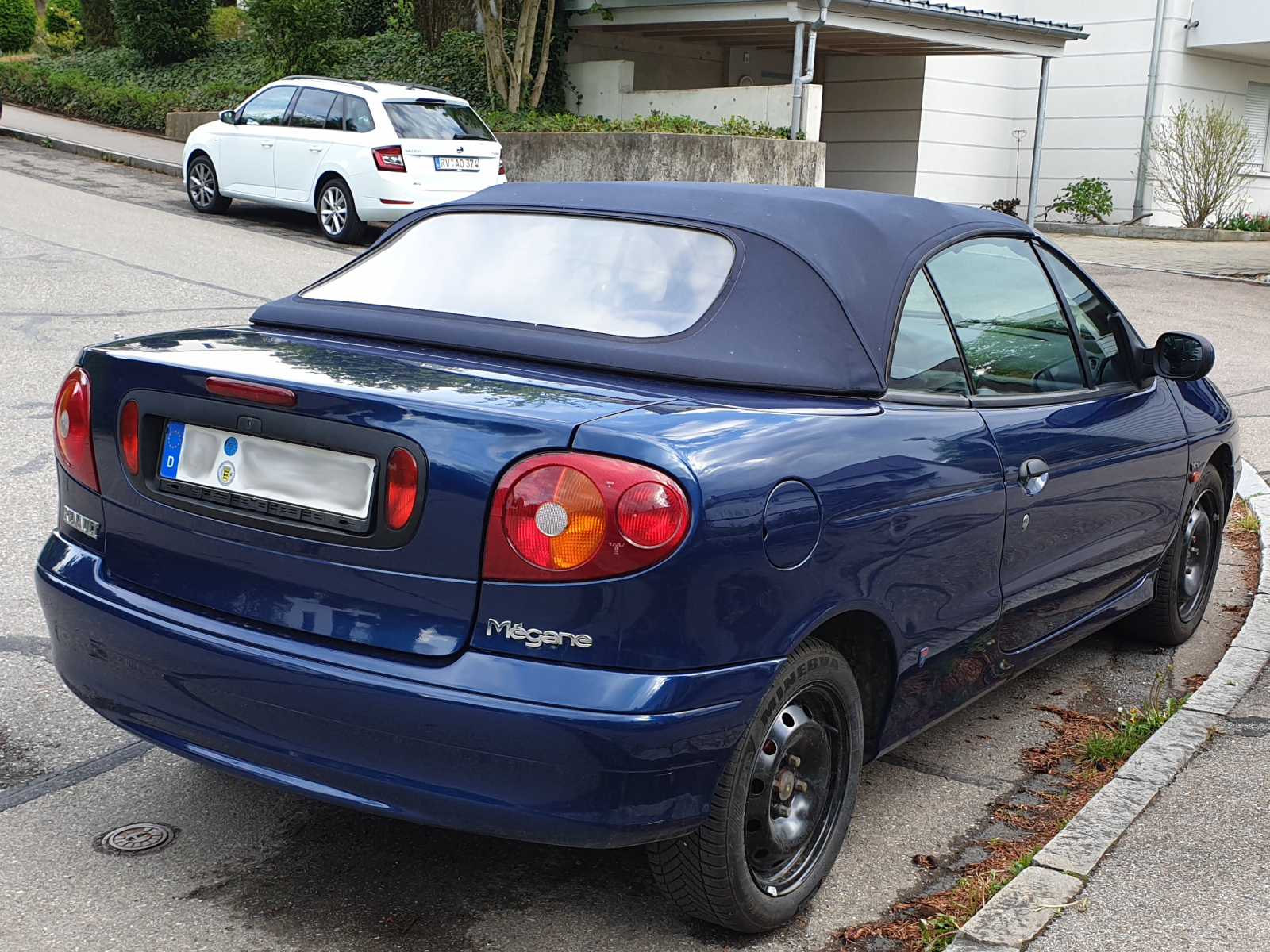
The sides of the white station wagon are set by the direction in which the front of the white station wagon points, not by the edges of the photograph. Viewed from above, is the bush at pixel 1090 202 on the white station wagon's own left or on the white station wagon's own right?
on the white station wagon's own right

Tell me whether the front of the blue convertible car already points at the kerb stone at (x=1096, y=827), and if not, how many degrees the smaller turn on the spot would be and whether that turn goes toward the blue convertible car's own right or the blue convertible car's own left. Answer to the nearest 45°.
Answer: approximately 45° to the blue convertible car's own right

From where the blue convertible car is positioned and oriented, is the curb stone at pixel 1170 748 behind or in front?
in front

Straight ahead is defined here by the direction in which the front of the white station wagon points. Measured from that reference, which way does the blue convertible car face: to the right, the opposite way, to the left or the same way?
to the right

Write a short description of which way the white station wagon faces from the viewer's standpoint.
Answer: facing away from the viewer and to the left of the viewer

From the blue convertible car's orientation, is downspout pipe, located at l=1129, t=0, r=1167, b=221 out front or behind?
out front

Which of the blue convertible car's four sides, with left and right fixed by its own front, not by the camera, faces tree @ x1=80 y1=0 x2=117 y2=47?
left

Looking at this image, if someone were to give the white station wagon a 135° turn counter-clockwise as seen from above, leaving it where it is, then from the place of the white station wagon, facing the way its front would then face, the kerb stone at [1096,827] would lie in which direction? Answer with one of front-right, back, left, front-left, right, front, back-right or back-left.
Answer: front

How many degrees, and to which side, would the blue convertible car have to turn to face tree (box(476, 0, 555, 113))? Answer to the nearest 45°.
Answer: approximately 45° to its left

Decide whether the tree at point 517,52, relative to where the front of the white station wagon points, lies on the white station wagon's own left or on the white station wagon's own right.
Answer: on the white station wagon's own right

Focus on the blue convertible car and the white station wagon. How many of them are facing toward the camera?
0

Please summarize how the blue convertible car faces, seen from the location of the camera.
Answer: facing away from the viewer and to the right of the viewer

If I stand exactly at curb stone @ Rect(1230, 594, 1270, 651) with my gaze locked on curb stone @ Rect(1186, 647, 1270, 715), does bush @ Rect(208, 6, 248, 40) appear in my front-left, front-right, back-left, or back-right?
back-right

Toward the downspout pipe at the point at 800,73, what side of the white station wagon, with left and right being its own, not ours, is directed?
right
